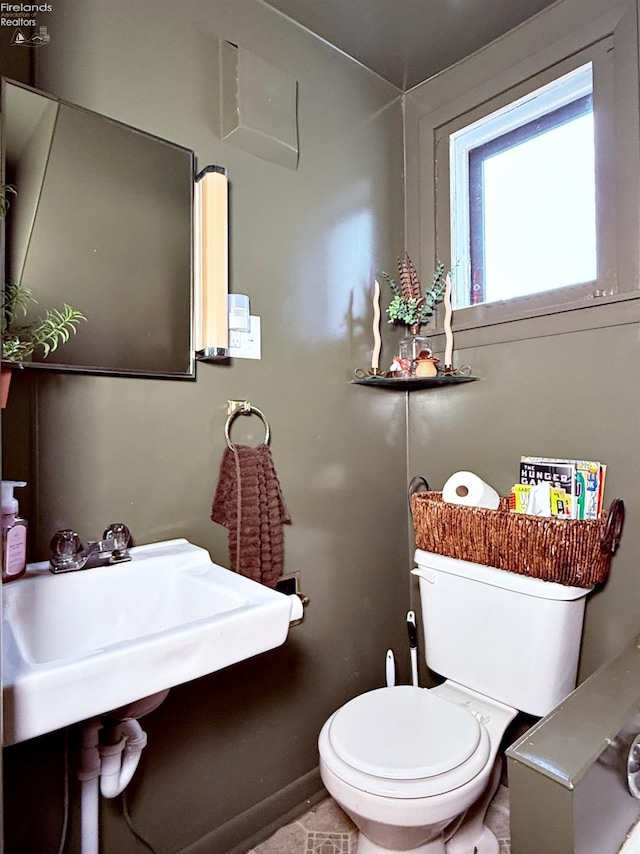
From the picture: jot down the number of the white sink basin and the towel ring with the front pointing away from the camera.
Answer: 0
